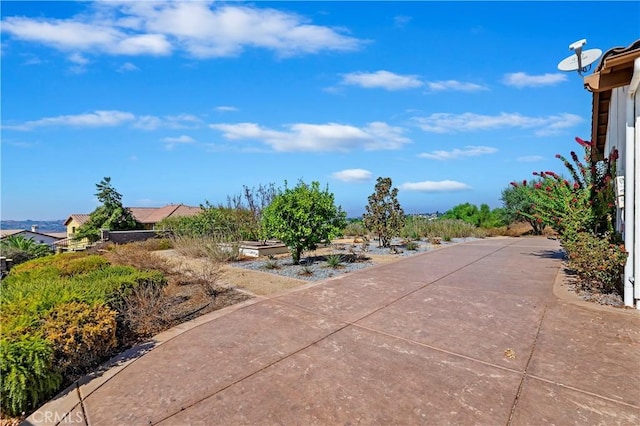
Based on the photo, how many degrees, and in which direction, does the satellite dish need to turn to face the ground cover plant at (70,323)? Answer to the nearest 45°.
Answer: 0° — it already faces it

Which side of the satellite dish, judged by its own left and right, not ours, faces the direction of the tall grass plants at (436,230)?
right

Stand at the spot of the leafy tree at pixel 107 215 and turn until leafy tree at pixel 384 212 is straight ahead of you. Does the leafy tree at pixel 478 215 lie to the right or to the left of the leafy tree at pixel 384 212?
left

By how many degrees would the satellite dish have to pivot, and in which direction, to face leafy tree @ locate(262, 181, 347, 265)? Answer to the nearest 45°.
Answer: approximately 45° to its right

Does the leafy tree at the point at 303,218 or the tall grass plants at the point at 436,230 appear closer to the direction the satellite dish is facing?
the leafy tree

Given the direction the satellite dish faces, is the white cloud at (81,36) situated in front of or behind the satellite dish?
in front

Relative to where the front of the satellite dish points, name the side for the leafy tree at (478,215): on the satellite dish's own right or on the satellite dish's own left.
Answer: on the satellite dish's own right
